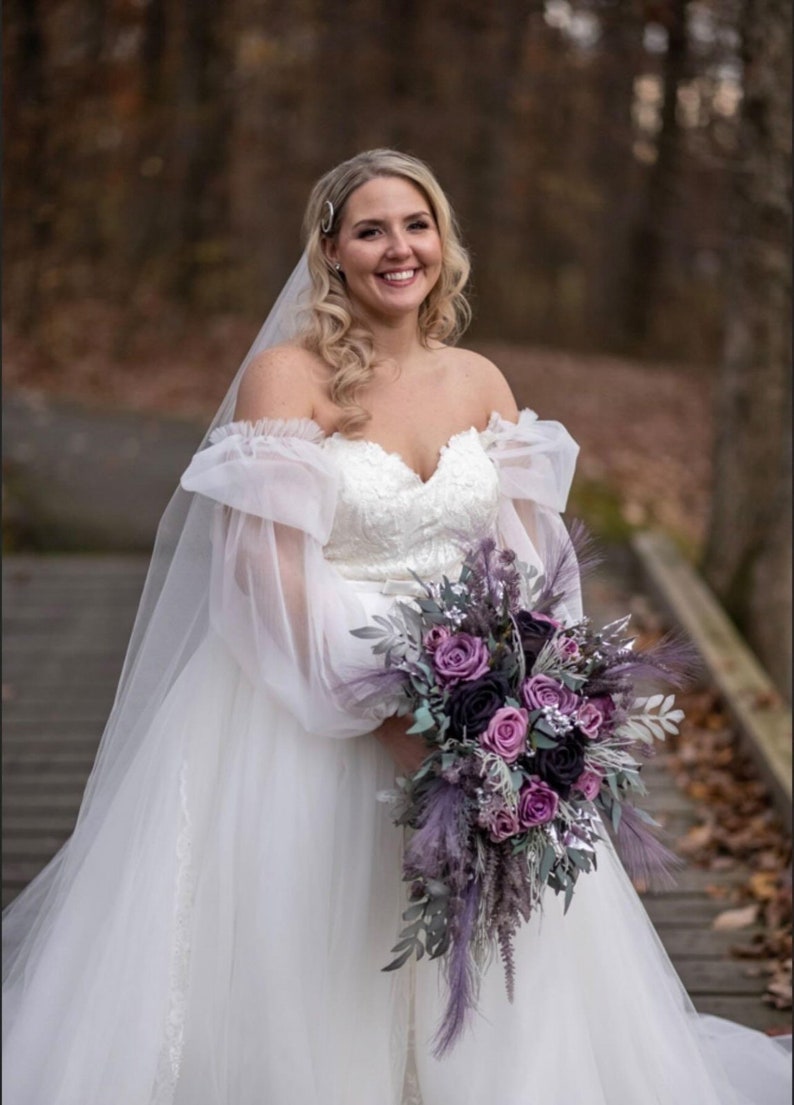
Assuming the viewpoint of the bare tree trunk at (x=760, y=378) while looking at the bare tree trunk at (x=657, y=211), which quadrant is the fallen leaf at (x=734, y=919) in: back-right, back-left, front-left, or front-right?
back-left

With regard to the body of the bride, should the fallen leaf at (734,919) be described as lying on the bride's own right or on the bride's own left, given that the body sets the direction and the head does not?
on the bride's own left

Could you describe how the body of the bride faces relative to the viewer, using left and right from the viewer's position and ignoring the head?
facing the viewer and to the right of the viewer

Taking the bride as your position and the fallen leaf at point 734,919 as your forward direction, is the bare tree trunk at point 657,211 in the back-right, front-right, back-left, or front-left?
front-left

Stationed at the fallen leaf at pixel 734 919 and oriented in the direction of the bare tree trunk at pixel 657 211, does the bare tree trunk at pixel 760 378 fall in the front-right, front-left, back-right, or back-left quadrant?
front-right
